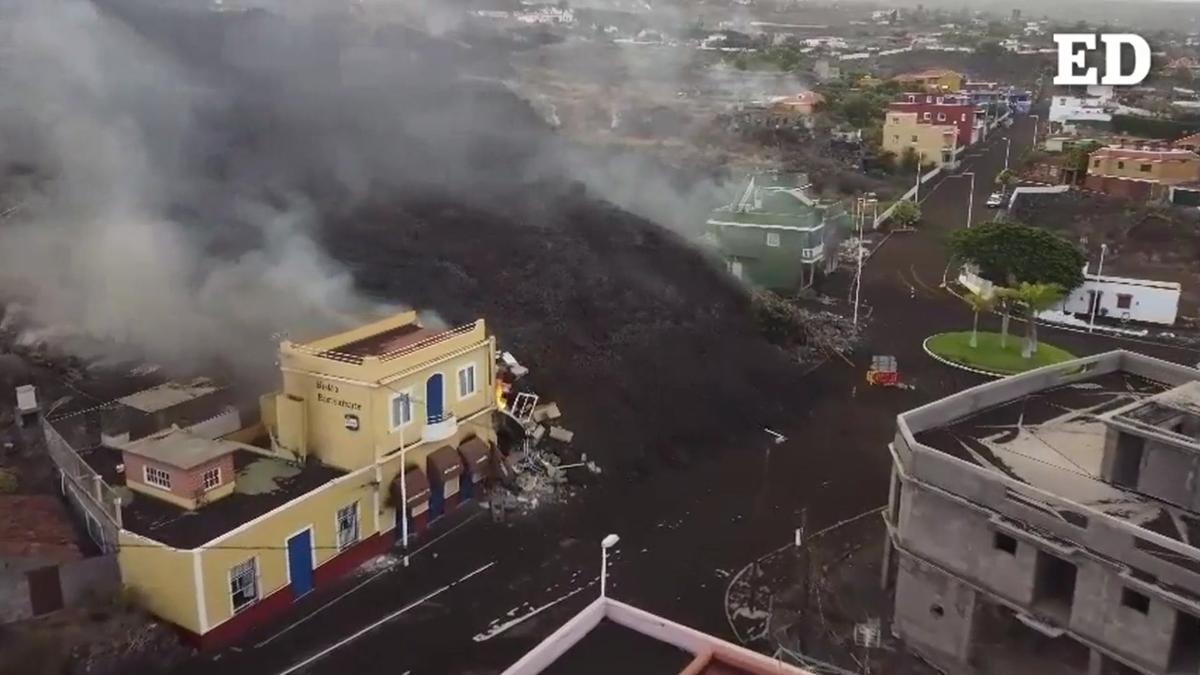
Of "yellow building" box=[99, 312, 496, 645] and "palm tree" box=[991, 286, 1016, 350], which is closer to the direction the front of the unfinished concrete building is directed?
the yellow building

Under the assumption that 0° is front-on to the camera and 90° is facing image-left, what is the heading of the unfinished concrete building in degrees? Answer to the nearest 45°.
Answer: approximately 45°

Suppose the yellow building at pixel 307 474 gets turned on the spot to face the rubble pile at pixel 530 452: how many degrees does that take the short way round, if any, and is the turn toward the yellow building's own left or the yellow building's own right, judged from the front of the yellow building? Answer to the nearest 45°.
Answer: approximately 90° to the yellow building's own left

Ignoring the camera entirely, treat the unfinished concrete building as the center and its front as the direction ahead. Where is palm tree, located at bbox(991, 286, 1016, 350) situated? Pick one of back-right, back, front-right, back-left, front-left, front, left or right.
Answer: back-right

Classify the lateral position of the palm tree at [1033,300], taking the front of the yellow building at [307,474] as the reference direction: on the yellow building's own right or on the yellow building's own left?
on the yellow building's own left

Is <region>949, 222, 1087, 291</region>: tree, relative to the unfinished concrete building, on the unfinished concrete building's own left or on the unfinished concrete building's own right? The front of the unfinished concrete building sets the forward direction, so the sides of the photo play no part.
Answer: on the unfinished concrete building's own right

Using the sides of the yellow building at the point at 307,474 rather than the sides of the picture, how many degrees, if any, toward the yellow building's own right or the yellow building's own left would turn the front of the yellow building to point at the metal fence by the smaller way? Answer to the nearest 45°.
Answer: approximately 135° to the yellow building's own right

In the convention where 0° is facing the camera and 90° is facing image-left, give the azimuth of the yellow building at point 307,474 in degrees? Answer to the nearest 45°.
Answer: approximately 315°

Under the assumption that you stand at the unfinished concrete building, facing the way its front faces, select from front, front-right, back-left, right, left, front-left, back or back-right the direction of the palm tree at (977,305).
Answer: back-right

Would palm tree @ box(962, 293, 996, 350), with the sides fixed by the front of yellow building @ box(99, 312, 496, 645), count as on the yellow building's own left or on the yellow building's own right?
on the yellow building's own left

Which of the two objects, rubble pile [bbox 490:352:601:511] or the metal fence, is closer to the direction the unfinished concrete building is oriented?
the metal fence

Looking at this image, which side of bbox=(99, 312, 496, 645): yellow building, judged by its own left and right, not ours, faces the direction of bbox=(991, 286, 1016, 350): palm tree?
left

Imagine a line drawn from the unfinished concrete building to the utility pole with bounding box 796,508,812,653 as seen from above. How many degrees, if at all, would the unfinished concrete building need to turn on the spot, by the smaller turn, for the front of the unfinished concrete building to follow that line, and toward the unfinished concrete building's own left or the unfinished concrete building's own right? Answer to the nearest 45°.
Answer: approximately 90° to the unfinished concrete building's own right

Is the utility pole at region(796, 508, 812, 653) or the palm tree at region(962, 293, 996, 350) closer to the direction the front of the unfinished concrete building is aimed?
the utility pole
